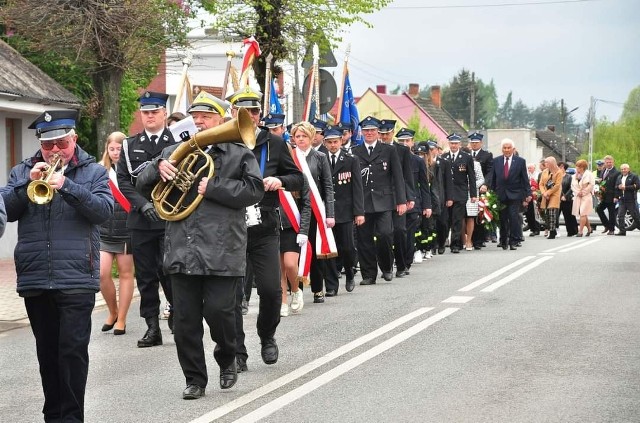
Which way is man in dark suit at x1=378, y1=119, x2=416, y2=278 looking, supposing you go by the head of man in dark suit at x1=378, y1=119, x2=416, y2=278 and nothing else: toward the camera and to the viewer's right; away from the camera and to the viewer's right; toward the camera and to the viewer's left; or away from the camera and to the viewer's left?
toward the camera and to the viewer's left

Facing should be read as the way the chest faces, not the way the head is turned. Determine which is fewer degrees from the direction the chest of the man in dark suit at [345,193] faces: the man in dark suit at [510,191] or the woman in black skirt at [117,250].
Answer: the woman in black skirt

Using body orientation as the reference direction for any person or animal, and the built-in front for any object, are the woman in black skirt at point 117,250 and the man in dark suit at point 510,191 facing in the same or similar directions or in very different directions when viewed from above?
same or similar directions

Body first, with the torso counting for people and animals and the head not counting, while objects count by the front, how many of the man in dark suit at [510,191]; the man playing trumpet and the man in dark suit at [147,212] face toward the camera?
3

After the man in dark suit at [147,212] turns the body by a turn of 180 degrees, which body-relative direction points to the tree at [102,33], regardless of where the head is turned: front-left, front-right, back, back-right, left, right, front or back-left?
front

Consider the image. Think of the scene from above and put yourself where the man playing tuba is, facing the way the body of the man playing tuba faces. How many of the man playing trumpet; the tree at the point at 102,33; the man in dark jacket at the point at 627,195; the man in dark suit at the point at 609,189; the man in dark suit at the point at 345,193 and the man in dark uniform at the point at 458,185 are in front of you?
1

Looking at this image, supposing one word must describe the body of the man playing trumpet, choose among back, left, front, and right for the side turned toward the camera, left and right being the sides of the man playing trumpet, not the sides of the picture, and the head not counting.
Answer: front

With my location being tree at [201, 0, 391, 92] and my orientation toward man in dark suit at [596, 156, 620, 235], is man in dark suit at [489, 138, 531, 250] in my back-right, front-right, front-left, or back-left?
front-right

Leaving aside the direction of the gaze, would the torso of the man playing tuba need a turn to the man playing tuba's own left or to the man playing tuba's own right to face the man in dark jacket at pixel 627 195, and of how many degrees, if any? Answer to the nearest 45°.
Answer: approximately 180°

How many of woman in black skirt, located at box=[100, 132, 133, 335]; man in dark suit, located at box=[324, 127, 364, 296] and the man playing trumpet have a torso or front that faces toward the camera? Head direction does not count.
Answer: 3

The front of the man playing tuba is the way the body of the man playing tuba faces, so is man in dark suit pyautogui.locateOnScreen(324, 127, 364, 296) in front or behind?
behind

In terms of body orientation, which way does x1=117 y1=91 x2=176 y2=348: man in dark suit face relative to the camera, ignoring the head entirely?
toward the camera

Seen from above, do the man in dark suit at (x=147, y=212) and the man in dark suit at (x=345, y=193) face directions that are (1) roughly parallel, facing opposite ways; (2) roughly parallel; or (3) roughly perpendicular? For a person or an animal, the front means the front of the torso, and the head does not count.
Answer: roughly parallel

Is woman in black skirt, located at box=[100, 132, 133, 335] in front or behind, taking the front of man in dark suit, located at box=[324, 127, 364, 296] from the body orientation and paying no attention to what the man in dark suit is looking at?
in front
